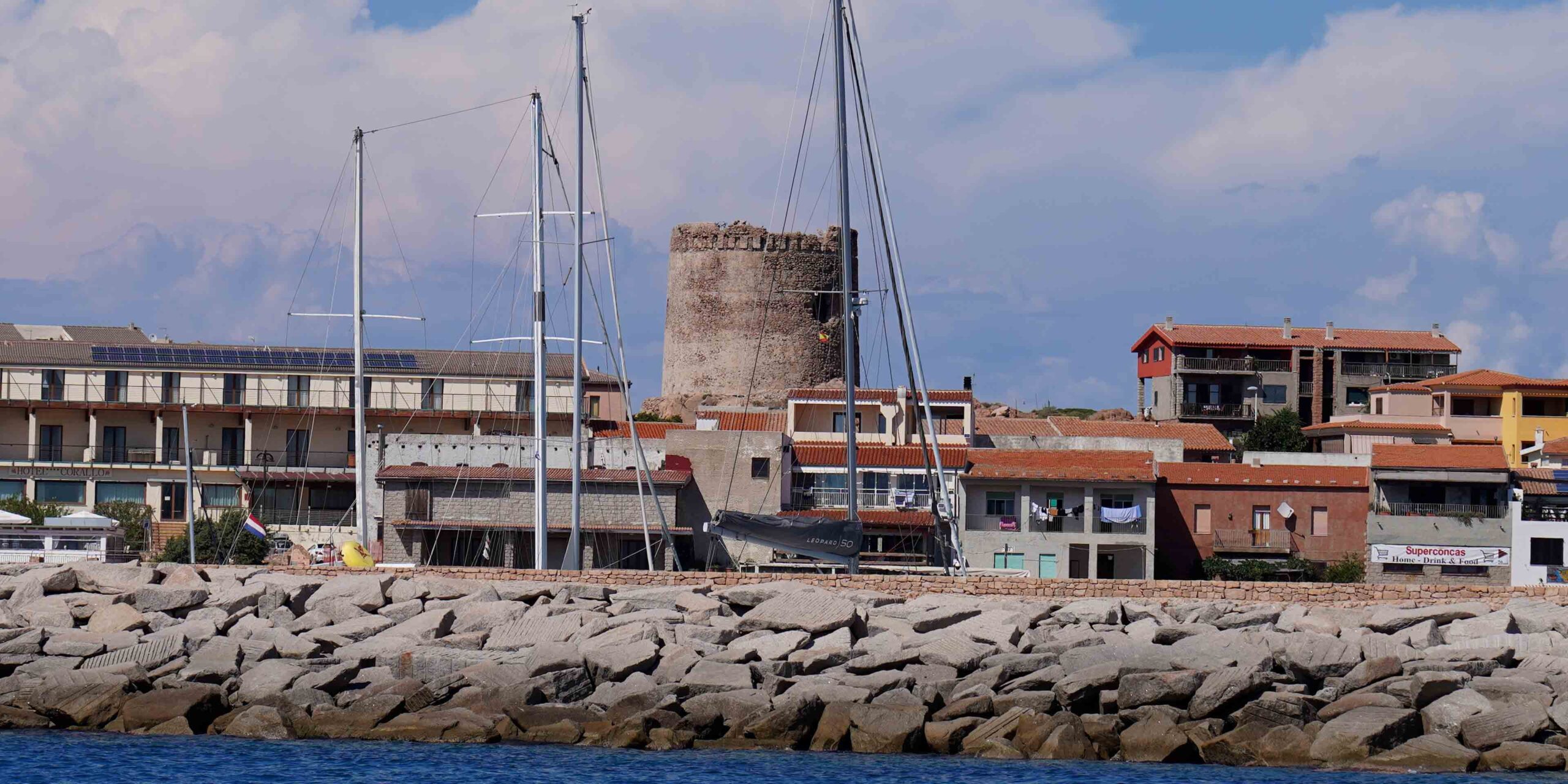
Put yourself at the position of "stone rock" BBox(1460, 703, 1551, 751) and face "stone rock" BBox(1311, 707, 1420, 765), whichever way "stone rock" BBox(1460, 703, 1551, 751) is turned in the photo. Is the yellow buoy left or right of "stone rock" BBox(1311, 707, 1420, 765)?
right

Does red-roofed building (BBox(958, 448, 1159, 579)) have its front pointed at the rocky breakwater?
yes

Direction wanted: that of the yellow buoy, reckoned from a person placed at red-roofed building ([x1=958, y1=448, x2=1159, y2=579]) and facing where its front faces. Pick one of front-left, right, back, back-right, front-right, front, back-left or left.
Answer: front-right

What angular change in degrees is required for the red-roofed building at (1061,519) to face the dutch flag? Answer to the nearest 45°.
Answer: approximately 45° to its right

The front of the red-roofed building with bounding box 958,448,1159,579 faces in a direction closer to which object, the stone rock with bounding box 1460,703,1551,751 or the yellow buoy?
the stone rock

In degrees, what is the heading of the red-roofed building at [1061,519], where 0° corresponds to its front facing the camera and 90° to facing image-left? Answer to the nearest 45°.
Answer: approximately 0°

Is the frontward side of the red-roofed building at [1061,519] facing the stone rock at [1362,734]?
yes

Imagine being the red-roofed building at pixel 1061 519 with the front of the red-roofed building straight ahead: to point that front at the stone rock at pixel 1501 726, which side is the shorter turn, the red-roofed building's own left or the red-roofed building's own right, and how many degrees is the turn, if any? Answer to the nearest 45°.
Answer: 0° — it already faces it
